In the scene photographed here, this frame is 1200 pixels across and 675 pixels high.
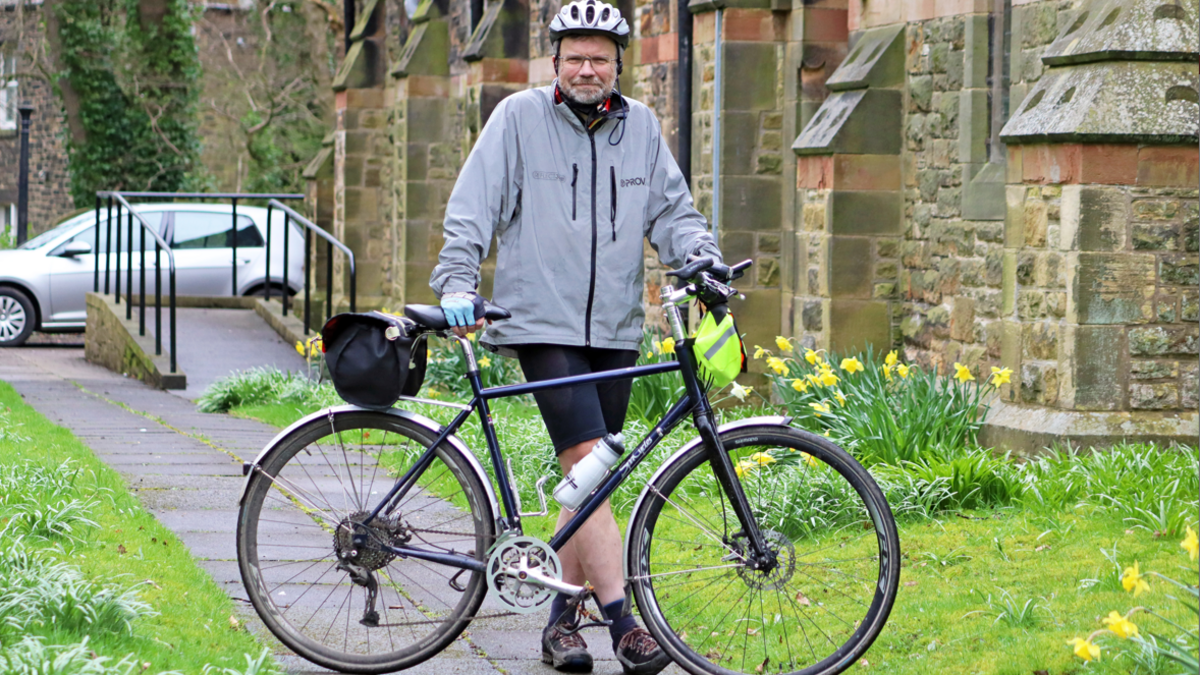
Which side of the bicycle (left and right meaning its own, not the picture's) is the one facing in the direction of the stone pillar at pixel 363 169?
left

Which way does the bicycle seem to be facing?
to the viewer's right

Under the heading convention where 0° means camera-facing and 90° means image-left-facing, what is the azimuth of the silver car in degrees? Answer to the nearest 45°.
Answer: approximately 90°

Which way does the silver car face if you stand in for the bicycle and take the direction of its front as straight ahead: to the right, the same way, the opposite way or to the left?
the opposite way

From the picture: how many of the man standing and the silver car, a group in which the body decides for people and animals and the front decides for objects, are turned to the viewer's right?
0

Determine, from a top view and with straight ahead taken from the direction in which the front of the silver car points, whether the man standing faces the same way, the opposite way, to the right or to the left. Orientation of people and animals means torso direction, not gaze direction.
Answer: to the left

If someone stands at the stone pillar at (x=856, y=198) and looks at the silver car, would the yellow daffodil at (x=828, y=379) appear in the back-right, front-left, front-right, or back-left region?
back-left

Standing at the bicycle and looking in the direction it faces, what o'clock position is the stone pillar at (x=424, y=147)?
The stone pillar is roughly at 9 o'clock from the bicycle.

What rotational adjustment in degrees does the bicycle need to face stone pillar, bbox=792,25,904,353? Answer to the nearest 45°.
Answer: approximately 90° to its left

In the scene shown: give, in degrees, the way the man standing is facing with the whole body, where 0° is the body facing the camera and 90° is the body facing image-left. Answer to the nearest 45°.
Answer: approximately 0°
